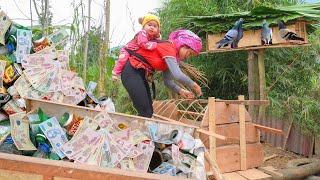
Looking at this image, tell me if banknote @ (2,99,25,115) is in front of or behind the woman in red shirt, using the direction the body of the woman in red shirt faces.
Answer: behind

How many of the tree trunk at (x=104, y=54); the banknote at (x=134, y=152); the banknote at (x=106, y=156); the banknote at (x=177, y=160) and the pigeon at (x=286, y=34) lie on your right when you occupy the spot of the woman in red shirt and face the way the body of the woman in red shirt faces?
3

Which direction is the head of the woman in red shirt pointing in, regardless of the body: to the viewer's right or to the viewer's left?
to the viewer's right

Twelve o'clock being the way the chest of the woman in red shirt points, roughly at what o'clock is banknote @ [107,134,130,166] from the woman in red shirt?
The banknote is roughly at 3 o'clock from the woman in red shirt.

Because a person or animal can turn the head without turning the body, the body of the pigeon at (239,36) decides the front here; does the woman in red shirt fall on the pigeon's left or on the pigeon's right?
on the pigeon's right

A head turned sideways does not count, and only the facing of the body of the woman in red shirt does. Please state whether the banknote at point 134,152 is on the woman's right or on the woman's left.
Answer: on the woman's right

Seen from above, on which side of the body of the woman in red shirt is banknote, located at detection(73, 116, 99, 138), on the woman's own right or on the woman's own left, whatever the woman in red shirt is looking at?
on the woman's own right

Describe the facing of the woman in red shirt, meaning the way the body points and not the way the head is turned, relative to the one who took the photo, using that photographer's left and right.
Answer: facing to the right of the viewer
